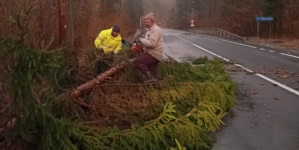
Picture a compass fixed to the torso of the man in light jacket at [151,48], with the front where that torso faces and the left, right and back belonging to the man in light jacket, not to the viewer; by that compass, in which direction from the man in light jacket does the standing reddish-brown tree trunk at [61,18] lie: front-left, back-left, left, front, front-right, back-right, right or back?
front-right

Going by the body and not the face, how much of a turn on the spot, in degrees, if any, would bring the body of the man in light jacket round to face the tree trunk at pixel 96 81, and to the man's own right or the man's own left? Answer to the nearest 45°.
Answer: approximately 45° to the man's own left

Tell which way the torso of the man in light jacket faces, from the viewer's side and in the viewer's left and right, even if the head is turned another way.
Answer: facing to the left of the viewer
